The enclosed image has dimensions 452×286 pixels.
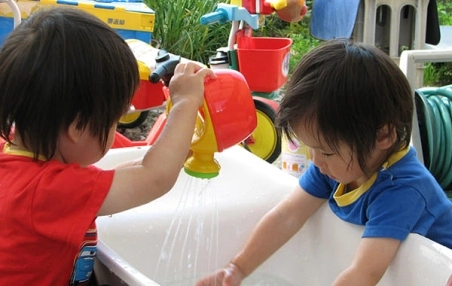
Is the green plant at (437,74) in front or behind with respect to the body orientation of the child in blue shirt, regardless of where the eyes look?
behind

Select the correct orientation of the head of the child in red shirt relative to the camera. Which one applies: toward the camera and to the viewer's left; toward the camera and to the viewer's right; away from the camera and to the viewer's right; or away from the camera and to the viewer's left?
away from the camera and to the viewer's right

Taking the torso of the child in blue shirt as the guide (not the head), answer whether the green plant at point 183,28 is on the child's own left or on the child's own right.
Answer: on the child's own right

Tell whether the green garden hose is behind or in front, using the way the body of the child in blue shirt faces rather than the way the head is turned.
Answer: behind

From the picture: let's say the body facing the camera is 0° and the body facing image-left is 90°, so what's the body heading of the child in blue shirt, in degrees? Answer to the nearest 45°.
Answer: approximately 45°

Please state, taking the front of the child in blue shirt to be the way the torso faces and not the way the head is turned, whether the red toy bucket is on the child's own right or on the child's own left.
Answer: on the child's own right
